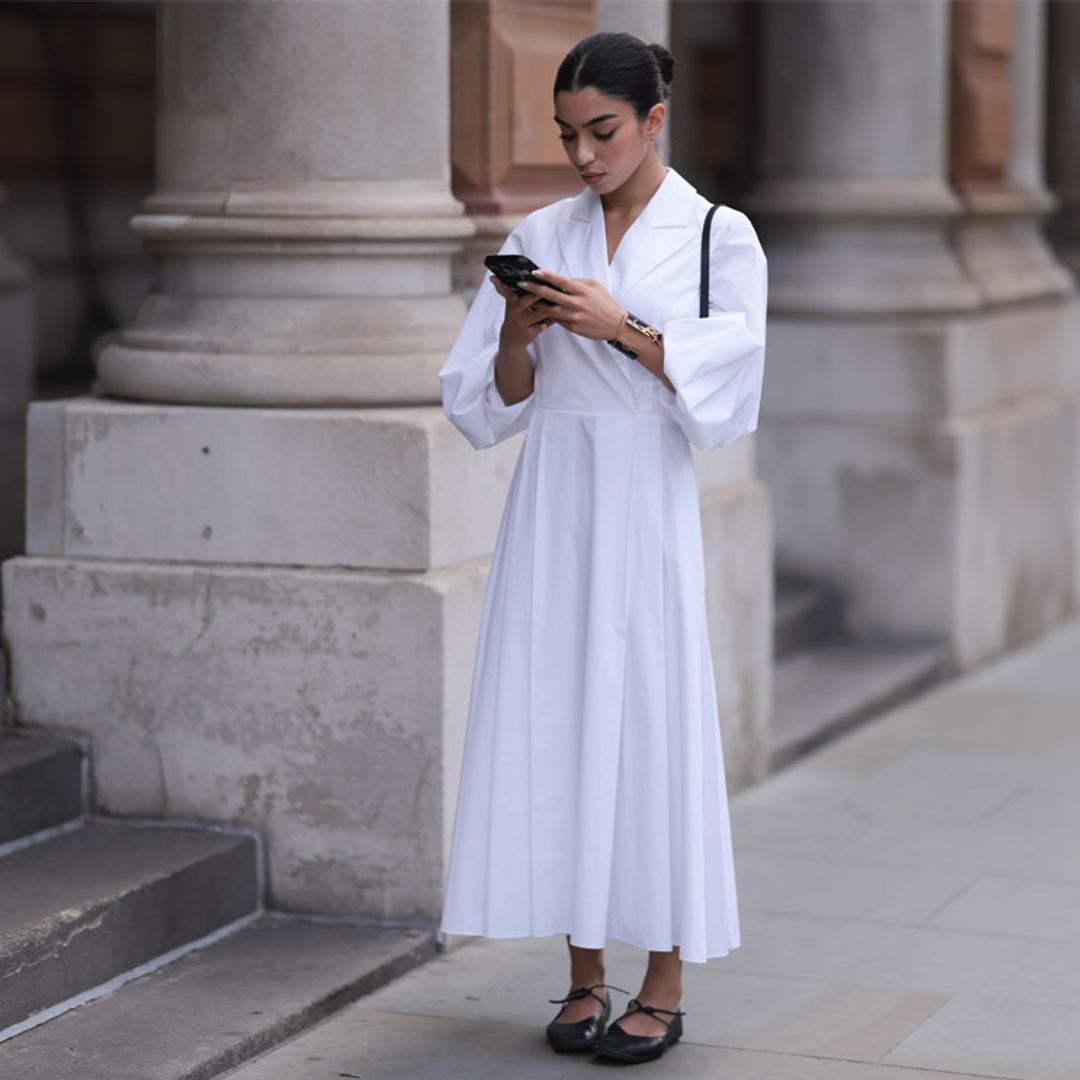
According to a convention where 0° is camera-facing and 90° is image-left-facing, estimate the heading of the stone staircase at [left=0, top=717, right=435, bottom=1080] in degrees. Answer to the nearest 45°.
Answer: approximately 315°

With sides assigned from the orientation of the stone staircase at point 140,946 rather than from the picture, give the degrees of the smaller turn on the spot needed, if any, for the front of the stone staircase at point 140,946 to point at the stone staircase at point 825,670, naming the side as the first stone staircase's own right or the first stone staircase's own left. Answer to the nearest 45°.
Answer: approximately 90° to the first stone staircase's own left

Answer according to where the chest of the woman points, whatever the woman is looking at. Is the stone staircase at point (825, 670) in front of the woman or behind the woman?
behind

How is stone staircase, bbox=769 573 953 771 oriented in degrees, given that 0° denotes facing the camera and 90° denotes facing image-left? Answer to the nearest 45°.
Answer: approximately 315°
